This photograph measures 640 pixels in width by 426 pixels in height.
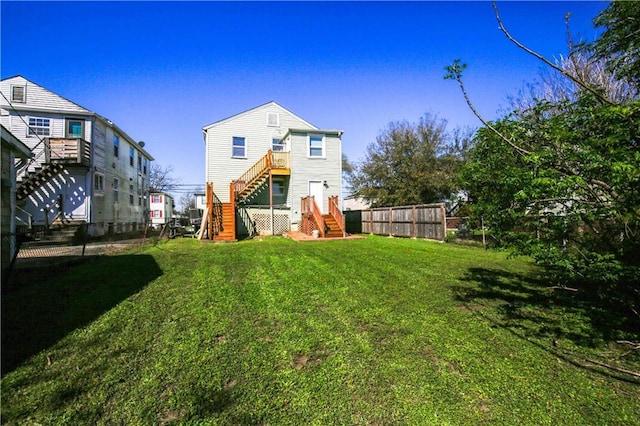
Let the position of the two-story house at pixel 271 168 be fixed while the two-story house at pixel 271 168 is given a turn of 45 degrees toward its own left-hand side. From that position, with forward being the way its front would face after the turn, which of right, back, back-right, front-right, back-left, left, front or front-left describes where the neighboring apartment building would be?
front-left

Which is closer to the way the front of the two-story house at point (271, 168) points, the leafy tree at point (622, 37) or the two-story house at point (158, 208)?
the two-story house

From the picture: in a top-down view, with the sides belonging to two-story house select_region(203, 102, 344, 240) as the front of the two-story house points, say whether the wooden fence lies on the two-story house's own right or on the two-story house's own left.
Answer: on the two-story house's own right

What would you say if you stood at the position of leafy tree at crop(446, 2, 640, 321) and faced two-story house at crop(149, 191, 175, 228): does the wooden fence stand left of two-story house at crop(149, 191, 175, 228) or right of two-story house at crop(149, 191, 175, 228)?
right

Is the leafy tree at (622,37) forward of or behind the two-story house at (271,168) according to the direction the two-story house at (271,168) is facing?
behind

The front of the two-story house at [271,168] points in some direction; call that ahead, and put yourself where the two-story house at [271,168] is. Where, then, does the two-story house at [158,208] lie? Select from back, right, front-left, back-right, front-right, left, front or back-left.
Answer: front-left

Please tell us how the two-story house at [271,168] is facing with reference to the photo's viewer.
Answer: facing away from the viewer

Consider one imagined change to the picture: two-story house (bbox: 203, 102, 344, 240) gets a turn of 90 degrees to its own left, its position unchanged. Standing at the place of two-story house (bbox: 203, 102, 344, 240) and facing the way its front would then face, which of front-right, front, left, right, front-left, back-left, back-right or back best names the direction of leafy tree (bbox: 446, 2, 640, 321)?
left
